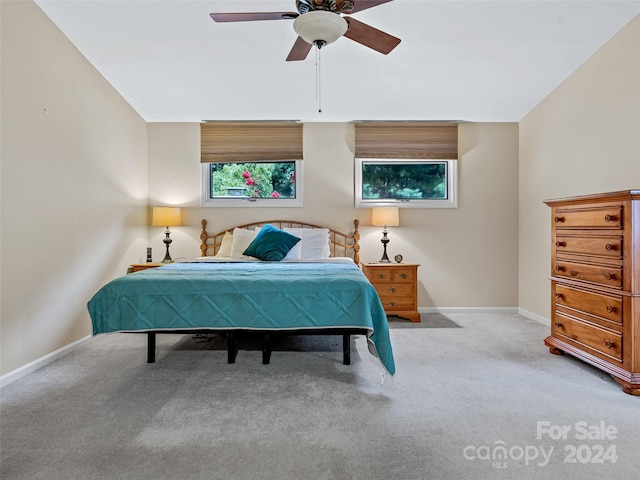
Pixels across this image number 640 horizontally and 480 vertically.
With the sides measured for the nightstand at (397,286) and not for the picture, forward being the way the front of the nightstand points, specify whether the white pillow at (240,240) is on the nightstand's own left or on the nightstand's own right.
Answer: on the nightstand's own right

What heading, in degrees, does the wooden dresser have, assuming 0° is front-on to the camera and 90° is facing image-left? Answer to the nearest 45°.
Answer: approximately 45°

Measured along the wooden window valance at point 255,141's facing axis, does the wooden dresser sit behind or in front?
in front

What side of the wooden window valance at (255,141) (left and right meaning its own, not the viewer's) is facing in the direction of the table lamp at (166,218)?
right

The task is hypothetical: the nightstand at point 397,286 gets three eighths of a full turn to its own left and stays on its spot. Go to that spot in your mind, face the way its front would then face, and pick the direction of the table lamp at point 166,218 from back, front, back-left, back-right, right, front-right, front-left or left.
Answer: back-left

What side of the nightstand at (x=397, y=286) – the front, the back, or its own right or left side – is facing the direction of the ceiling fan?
front
